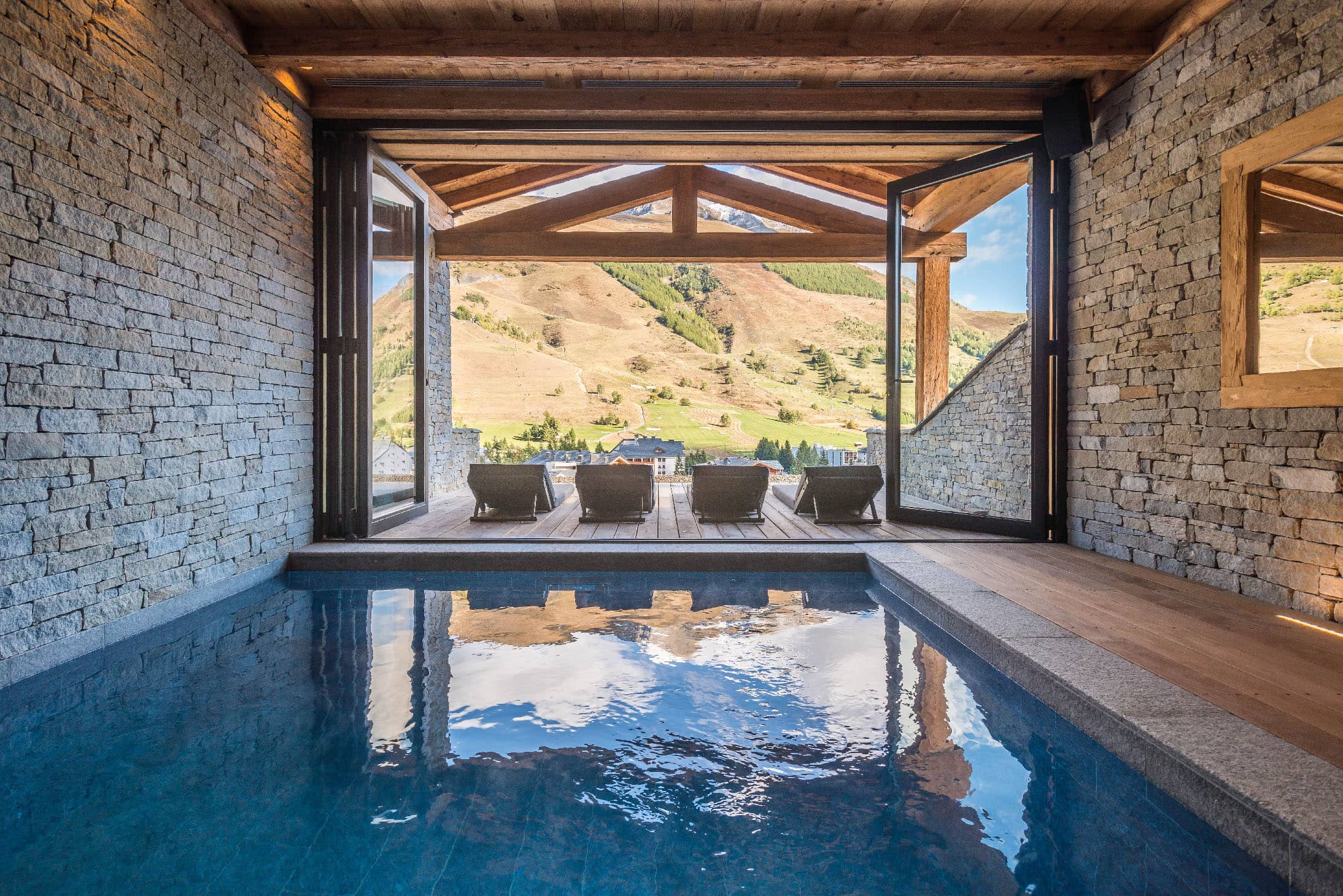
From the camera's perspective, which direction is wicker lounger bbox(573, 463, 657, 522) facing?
away from the camera

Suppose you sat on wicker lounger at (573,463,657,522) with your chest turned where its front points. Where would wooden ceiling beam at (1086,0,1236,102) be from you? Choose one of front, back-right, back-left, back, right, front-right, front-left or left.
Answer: back-right

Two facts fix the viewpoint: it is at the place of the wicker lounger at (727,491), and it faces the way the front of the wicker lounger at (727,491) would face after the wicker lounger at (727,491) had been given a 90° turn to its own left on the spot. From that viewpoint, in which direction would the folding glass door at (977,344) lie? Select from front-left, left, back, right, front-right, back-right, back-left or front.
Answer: back

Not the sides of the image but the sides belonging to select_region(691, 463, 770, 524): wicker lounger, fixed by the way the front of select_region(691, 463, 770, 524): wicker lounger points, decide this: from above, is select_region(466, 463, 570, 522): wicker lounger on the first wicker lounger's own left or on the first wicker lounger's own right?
on the first wicker lounger's own left

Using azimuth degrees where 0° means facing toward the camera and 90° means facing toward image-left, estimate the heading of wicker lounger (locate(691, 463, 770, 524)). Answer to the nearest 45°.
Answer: approximately 180°

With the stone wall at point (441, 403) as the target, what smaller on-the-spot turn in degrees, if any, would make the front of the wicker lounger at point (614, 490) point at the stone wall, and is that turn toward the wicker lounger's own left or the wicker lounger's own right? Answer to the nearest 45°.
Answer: approximately 45° to the wicker lounger's own left

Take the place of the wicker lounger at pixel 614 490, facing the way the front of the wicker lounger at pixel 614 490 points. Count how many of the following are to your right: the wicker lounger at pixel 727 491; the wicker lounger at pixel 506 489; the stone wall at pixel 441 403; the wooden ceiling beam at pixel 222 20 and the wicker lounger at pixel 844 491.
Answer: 2

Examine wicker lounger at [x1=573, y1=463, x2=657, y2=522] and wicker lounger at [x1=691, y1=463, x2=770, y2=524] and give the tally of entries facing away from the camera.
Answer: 2

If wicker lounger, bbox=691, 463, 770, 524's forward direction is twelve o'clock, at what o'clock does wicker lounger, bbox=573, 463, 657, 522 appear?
wicker lounger, bbox=573, 463, 657, 522 is roughly at 9 o'clock from wicker lounger, bbox=691, 463, 770, 524.

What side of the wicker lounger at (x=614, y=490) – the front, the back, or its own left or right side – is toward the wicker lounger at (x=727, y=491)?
right

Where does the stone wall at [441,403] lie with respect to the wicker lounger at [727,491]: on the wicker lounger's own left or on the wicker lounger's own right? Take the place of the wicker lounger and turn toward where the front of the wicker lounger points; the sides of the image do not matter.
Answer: on the wicker lounger's own left
